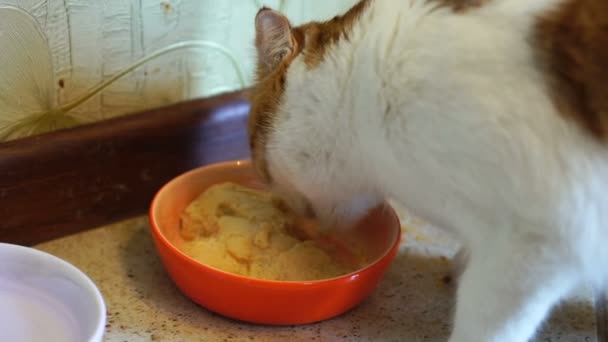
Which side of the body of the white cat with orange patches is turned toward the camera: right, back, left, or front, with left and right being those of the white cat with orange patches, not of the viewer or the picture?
left

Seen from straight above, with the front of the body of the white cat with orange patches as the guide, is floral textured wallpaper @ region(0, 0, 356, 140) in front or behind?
in front
